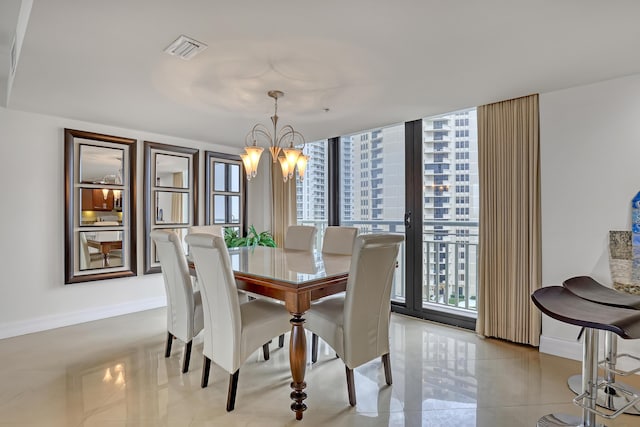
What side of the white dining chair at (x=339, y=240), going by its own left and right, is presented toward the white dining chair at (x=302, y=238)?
right

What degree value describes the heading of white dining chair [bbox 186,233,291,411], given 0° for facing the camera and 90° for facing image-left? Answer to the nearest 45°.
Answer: approximately 225°

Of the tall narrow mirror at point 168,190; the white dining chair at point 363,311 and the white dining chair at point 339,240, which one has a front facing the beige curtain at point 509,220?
the tall narrow mirror

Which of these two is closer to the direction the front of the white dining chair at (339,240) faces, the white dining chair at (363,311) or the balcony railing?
the white dining chair

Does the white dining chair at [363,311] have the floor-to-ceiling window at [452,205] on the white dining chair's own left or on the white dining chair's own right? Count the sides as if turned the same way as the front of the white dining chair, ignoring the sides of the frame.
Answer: on the white dining chair's own right

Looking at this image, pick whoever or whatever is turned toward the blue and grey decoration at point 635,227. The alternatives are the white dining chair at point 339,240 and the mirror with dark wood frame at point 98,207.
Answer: the mirror with dark wood frame

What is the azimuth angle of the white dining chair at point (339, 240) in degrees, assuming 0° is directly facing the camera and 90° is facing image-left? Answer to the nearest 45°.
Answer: approximately 45°

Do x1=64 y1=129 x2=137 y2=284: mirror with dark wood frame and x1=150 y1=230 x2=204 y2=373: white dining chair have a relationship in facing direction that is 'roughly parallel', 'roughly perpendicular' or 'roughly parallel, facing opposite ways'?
roughly perpendicular

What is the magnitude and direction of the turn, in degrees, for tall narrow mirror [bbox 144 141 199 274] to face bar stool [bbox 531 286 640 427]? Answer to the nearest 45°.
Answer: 0° — it already faces it

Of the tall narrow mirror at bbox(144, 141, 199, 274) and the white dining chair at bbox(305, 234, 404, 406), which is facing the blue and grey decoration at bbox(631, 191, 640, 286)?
the tall narrow mirror

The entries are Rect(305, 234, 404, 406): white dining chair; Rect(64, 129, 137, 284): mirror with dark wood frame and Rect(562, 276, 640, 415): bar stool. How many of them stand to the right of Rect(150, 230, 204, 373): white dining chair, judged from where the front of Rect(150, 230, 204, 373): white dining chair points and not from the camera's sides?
2
